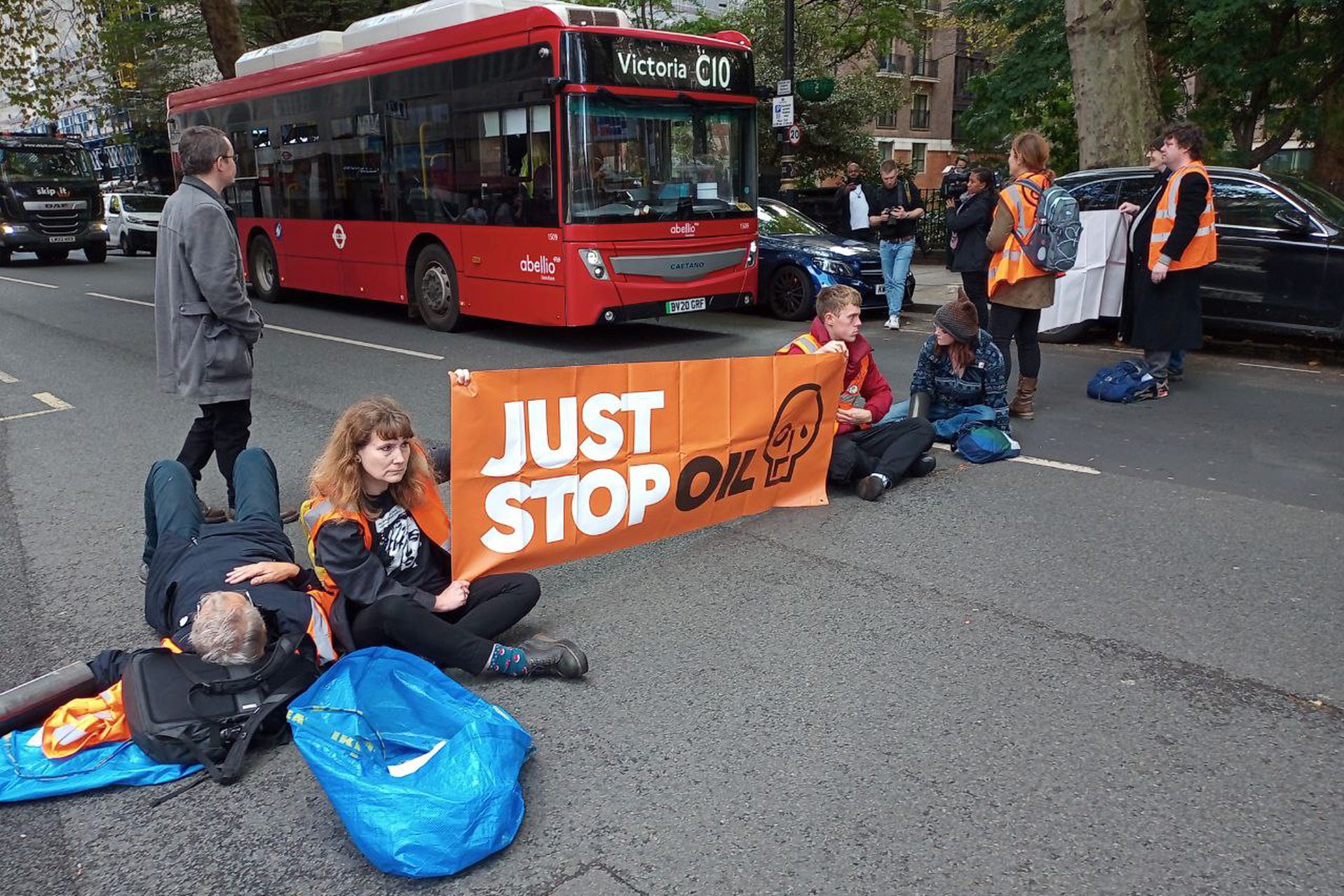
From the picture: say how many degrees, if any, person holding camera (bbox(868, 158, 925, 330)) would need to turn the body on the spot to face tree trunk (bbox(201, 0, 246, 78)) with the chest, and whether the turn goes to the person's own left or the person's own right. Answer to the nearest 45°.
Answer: approximately 135° to the person's own right

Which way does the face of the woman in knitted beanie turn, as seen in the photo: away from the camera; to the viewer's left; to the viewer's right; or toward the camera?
to the viewer's left

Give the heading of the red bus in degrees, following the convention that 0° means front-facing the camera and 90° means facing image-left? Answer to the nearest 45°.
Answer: approximately 315°

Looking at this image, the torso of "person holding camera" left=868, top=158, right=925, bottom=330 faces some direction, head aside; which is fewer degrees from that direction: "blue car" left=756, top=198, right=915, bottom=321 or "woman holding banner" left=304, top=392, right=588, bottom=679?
the woman holding banner

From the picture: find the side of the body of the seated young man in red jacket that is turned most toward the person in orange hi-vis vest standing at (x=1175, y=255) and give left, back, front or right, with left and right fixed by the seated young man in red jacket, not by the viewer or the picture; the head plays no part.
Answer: left

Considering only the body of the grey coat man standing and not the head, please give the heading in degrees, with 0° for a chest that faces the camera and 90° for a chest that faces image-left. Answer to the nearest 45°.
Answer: approximately 225°

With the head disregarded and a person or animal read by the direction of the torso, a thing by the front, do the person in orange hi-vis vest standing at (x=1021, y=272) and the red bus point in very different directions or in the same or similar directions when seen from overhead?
very different directions

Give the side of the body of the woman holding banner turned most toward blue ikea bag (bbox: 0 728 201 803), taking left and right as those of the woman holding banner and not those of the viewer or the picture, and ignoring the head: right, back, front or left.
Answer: right

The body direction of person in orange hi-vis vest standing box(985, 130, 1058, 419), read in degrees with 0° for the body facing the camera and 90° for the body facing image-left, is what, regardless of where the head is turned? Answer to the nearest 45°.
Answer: approximately 135°
